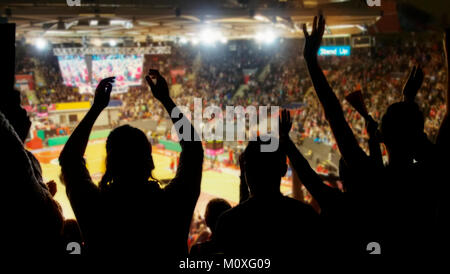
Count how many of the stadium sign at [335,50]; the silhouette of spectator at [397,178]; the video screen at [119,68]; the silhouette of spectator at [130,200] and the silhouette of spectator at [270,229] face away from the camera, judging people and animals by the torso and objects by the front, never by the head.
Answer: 3

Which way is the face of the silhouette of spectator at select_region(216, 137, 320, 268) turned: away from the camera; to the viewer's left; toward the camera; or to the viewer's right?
away from the camera

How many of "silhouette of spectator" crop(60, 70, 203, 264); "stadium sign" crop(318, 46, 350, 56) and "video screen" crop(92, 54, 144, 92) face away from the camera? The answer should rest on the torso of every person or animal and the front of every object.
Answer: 1

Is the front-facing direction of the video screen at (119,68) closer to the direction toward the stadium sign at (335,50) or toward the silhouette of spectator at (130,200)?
the silhouette of spectator

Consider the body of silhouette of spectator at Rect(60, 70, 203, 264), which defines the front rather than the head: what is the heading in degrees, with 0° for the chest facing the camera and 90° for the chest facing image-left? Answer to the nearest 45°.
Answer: approximately 180°

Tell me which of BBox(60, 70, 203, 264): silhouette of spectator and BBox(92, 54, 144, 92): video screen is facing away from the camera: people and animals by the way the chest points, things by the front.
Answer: the silhouette of spectator

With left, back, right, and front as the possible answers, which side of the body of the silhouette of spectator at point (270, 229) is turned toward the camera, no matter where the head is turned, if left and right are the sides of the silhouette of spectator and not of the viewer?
back

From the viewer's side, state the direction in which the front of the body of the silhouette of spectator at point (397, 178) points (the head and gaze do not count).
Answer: away from the camera

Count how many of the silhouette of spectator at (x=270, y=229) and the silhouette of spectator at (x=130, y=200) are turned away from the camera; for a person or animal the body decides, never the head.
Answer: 2
